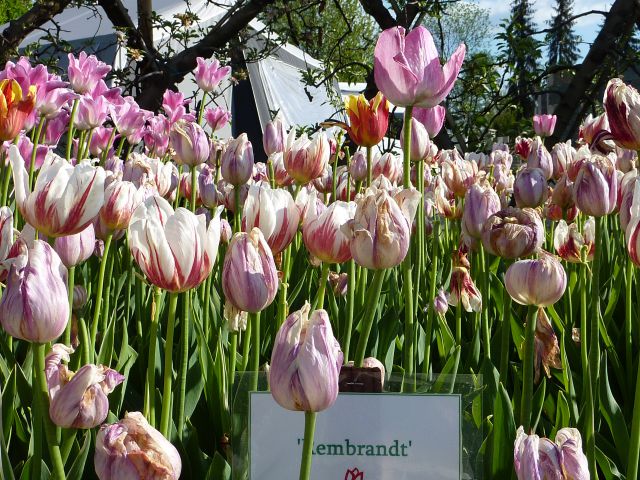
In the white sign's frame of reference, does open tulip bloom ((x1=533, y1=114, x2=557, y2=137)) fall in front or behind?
behind

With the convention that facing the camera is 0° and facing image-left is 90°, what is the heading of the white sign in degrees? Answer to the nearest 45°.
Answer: approximately 0°

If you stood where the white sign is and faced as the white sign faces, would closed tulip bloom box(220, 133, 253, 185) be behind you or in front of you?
behind

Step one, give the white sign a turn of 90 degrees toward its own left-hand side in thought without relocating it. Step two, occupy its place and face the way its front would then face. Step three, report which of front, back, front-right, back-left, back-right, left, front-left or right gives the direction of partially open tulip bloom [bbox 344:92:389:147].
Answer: left

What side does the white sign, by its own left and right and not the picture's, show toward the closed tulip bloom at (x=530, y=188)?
back

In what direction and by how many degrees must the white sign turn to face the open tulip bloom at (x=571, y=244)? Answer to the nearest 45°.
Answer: approximately 135° to its left

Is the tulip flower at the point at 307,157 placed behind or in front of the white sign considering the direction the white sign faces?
behind
